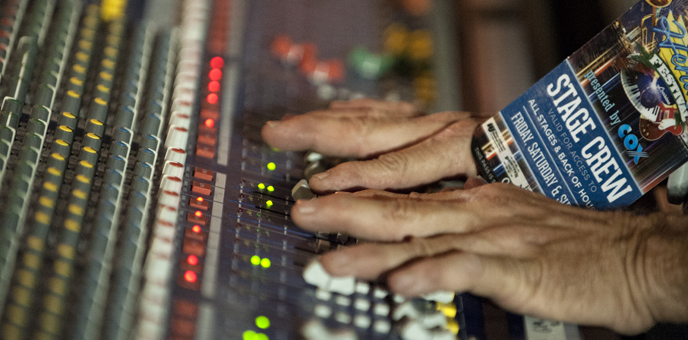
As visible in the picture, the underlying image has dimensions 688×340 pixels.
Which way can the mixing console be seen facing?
to the viewer's right
